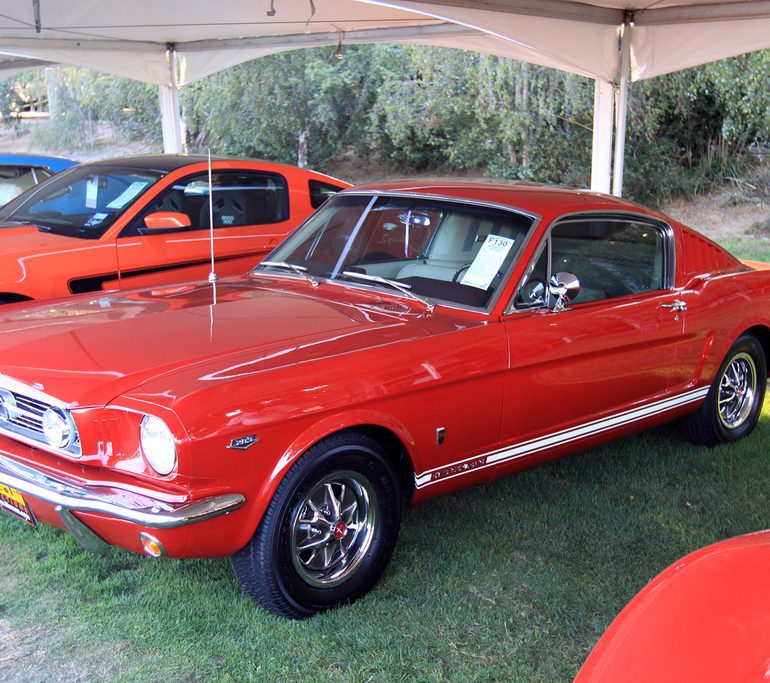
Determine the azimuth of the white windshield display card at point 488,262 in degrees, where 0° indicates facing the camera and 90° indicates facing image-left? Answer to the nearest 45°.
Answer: approximately 45°

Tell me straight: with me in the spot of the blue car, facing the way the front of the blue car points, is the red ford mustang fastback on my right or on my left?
on my left

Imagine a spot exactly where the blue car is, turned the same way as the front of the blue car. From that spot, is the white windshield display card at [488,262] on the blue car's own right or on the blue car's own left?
on the blue car's own left

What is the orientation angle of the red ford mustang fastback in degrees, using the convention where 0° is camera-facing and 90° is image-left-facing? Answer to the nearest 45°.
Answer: approximately 45°

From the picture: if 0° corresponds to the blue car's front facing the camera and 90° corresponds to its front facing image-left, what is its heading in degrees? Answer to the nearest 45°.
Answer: approximately 45°

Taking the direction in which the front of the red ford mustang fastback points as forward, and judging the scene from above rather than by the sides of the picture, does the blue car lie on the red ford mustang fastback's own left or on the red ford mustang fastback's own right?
on the red ford mustang fastback's own right

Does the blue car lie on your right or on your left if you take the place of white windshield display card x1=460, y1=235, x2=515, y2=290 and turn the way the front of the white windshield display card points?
on your right
